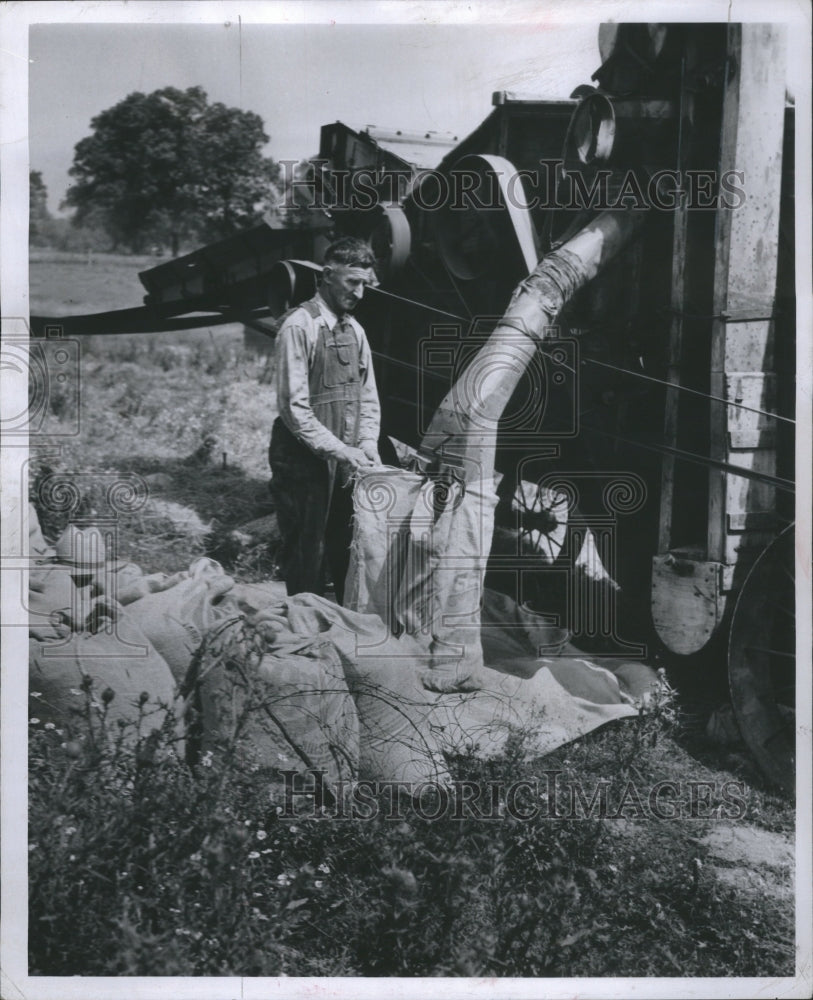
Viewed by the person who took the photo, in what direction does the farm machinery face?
facing away from the viewer and to the left of the viewer

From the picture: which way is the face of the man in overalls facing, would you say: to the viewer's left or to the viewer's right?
to the viewer's right

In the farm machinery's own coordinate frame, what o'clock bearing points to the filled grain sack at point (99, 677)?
The filled grain sack is roughly at 10 o'clock from the farm machinery.
